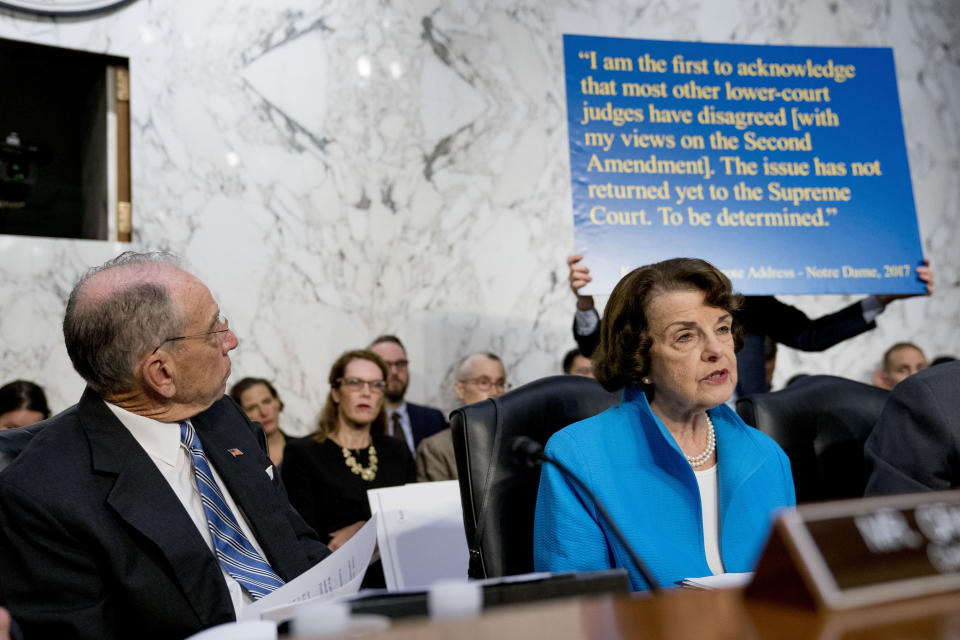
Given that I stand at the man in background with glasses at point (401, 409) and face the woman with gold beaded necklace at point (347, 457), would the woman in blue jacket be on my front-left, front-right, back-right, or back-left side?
front-left

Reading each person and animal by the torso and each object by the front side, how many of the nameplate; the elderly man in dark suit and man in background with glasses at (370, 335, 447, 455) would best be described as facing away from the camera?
0

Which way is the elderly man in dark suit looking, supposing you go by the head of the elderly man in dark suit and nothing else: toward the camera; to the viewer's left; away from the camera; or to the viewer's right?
to the viewer's right

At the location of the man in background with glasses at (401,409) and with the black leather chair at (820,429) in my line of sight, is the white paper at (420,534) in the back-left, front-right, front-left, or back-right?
front-right

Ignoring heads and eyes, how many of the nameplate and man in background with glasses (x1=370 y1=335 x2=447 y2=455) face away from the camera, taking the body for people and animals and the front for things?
0

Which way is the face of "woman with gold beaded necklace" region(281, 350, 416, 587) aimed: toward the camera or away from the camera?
toward the camera

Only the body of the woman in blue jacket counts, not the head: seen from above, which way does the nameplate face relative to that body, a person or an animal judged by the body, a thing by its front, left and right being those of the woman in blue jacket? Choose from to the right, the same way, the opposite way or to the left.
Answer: the same way

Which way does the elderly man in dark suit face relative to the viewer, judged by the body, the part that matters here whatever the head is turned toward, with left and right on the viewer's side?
facing the viewer and to the right of the viewer

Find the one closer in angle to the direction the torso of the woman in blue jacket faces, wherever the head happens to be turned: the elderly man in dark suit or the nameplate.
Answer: the nameplate

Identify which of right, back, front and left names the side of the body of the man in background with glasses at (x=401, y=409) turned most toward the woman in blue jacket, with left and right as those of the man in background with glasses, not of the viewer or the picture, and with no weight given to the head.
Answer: front

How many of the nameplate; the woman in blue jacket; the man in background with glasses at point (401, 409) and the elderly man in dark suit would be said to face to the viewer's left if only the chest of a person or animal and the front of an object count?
0

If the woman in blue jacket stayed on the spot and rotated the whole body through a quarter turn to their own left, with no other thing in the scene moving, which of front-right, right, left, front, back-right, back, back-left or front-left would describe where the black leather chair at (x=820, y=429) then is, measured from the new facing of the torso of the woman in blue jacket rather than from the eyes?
front

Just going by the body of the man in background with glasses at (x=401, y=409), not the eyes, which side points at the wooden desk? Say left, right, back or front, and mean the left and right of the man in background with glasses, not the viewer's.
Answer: front

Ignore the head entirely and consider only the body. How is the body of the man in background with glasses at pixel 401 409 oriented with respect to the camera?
toward the camera

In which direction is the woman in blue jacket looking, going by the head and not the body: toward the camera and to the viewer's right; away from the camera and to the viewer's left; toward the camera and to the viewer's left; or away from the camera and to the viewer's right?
toward the camera and to the viewer's right

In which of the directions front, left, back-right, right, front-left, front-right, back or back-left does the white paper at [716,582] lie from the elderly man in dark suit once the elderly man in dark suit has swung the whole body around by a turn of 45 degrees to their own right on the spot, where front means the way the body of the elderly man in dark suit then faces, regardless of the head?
front-left

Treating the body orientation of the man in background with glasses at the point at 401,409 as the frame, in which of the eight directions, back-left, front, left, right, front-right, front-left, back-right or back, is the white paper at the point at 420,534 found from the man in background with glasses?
front

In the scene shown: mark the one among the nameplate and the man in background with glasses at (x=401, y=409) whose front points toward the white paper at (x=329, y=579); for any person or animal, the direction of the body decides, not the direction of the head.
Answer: the man in background with glasses
